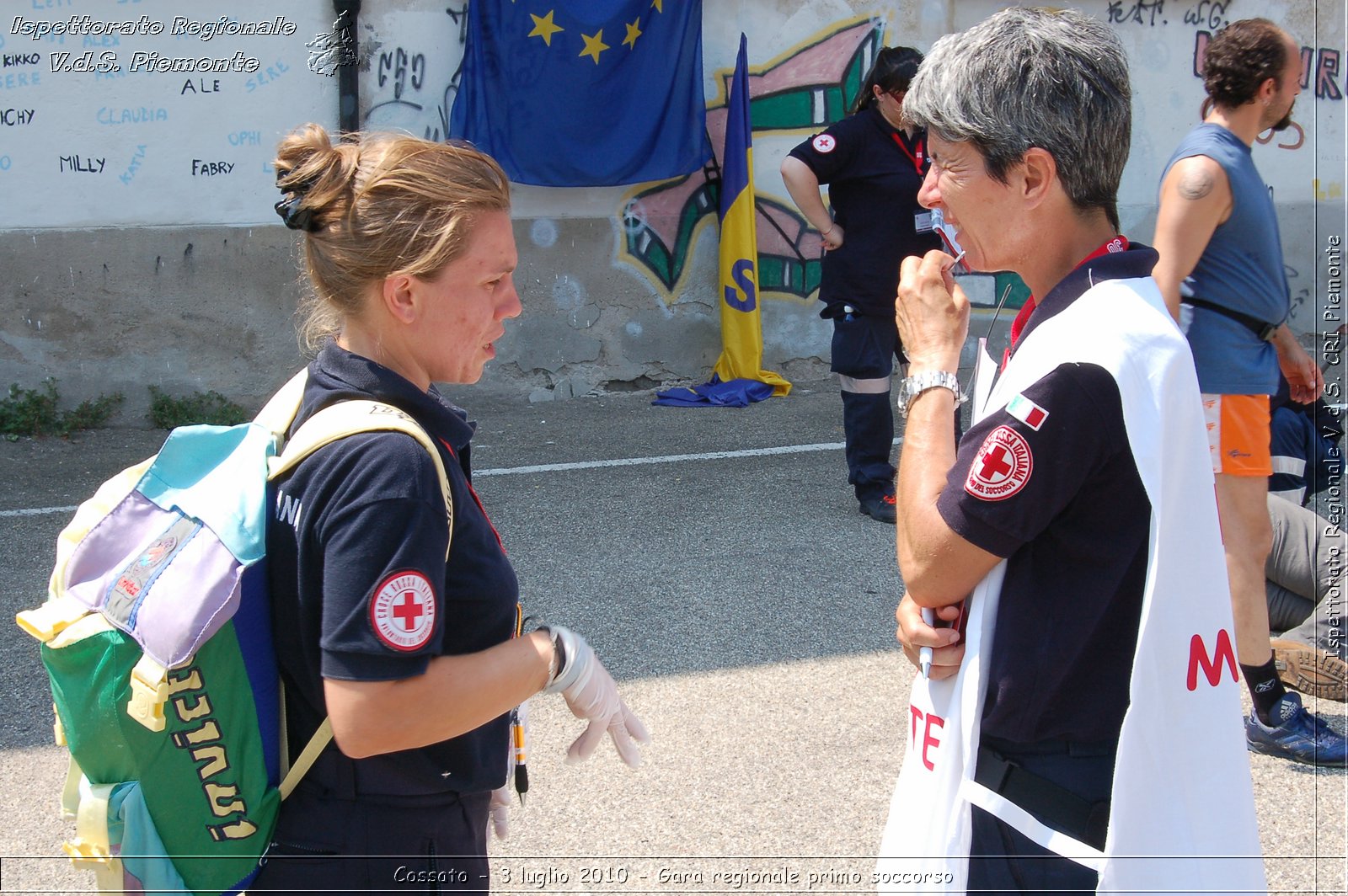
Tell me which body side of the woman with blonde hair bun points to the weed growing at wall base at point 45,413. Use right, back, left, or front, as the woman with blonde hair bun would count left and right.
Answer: left

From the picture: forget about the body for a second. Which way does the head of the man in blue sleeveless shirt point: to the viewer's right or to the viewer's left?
to the viewer's right

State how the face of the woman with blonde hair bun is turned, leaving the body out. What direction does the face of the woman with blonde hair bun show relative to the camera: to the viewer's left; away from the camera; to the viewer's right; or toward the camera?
to the viewer's right

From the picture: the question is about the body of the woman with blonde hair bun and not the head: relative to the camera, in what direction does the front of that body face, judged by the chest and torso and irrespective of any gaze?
to the viewer's right

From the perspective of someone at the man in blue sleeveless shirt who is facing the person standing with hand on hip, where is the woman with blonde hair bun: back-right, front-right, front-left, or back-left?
back-left
